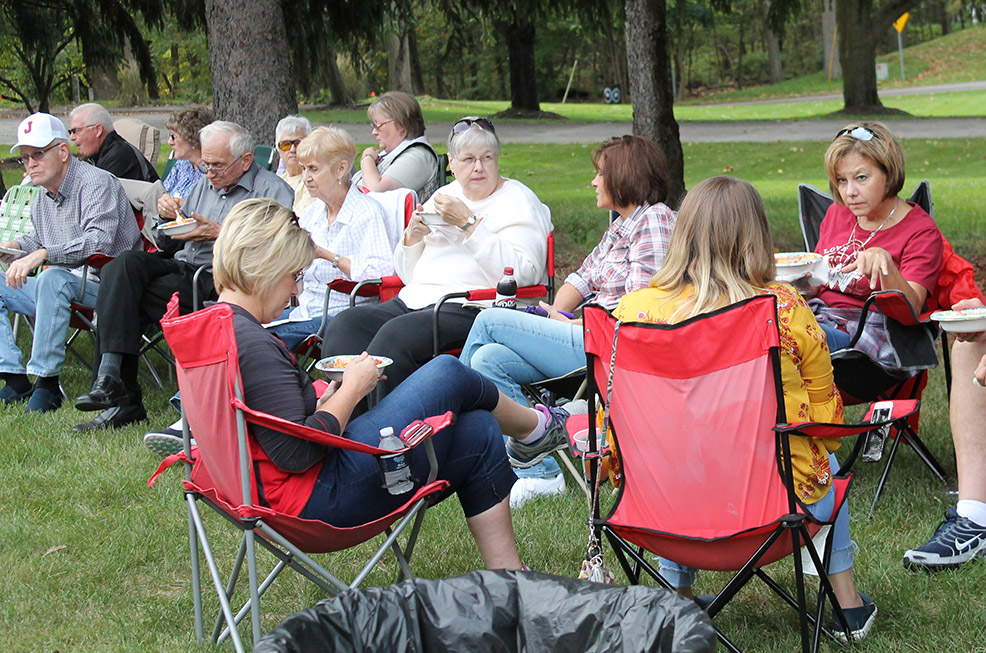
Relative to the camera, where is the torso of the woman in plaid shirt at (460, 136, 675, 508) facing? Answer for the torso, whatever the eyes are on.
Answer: to the viewer's left

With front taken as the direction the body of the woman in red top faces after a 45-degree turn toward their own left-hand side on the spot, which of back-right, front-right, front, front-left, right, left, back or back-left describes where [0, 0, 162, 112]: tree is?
back-right

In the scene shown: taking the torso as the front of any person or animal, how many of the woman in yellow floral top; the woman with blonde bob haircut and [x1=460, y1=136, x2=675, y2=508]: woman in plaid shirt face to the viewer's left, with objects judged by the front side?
1

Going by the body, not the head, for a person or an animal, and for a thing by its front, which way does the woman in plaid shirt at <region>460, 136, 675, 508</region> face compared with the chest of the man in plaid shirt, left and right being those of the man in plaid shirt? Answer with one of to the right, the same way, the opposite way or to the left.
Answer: to the right

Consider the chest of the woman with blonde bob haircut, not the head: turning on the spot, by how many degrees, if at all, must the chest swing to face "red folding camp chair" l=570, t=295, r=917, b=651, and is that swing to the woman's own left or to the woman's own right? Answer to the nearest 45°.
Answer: approximately 45° to the woman's own right

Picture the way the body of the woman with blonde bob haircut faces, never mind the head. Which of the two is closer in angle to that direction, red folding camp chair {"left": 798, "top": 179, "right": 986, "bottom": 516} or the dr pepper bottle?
the red folding camp chair

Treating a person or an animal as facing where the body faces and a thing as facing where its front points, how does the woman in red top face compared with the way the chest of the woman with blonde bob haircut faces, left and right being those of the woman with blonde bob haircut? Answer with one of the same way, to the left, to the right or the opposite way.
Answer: the opposite way

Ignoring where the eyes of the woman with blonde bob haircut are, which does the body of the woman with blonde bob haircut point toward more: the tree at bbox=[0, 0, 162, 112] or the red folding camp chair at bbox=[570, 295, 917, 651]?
the red folding camp chair

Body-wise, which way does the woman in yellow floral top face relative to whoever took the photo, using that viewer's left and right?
facing away from the viewer

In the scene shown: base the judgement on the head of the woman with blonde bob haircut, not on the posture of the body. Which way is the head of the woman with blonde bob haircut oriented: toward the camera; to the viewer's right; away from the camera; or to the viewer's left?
to the viewer's right

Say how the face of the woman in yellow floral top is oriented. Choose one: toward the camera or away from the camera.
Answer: away from the camera

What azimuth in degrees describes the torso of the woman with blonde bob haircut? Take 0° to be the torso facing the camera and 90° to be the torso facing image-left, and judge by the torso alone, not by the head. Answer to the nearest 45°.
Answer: approximately 270°

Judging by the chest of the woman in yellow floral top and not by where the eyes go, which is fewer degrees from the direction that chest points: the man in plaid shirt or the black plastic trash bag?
the man in plaid shirt

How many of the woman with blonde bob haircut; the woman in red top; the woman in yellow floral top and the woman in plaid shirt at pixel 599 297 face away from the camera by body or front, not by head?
1
